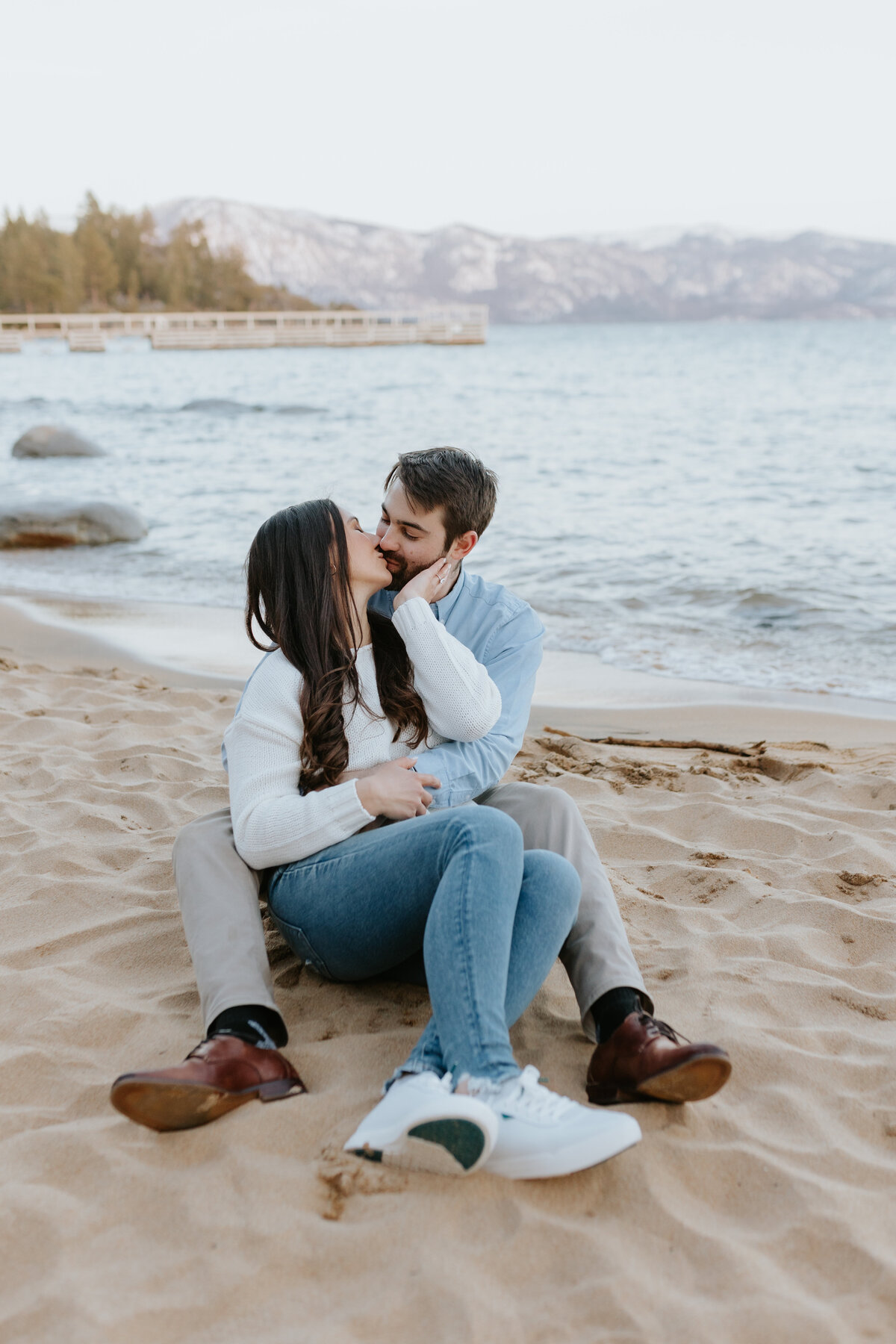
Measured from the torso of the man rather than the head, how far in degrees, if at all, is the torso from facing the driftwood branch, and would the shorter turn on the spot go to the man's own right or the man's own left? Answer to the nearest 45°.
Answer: approximately 180°

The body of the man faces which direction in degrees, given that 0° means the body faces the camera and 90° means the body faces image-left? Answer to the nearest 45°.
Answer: approximately 0°

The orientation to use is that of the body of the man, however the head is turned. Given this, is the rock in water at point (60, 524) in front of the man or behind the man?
behind

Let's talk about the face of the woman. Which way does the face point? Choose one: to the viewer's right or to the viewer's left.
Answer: to the viewer's right

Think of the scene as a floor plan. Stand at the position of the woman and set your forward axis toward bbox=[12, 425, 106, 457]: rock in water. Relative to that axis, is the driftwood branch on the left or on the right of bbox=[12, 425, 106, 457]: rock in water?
right

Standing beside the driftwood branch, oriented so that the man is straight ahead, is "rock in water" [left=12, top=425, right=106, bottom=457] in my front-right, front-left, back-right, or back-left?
back-right
